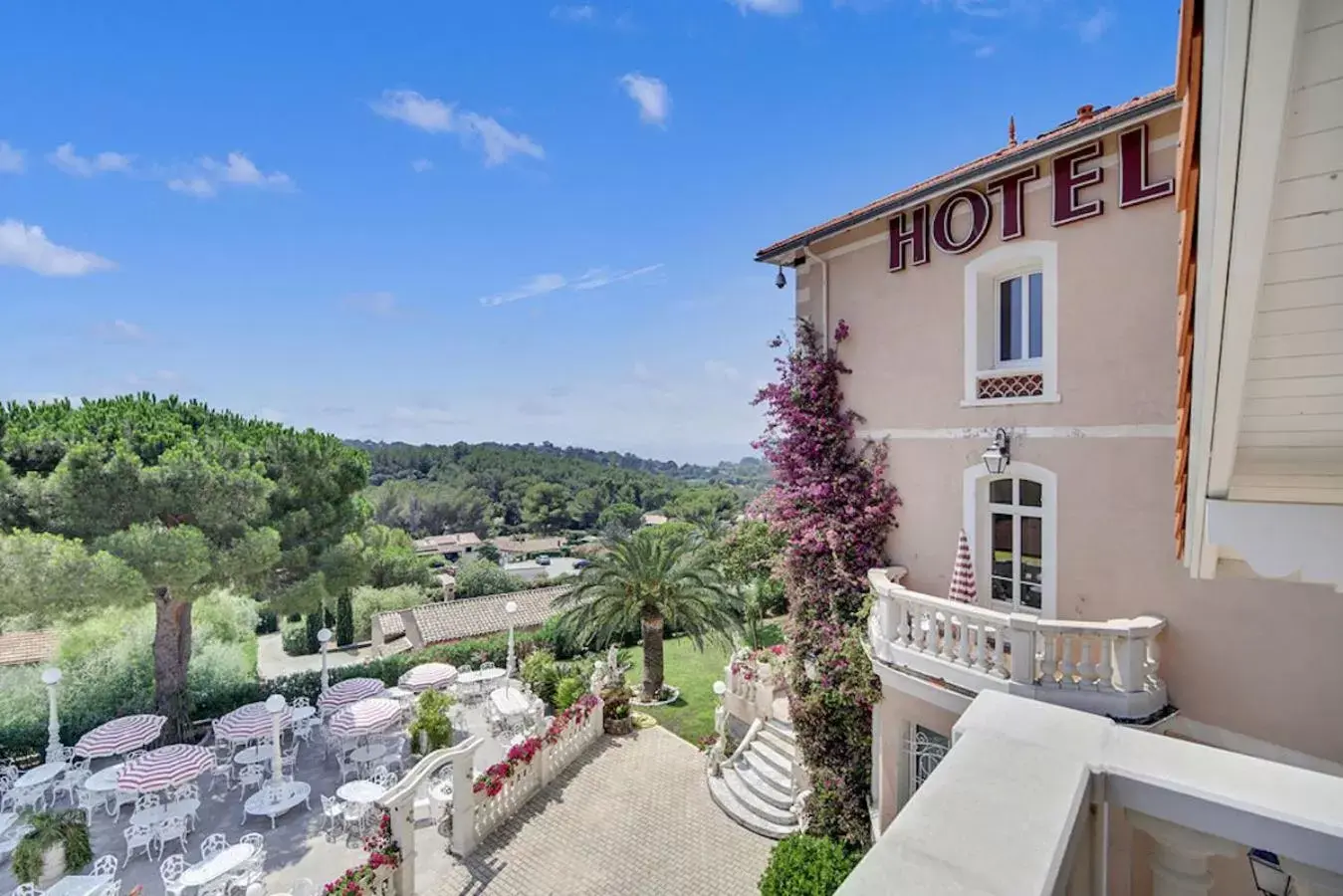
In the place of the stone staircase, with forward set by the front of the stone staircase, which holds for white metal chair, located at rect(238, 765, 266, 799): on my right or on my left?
on my right

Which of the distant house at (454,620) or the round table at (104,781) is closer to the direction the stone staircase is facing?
the round table

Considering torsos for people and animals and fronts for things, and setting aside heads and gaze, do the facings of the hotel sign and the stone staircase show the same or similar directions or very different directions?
same or similar directions

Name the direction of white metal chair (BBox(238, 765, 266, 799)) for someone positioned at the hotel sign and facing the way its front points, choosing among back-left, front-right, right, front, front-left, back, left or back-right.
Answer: front-right

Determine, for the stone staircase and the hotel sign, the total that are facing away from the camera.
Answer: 0

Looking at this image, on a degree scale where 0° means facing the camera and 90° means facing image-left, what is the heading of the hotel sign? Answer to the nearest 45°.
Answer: approximately 45°

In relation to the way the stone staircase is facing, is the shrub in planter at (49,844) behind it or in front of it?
in front

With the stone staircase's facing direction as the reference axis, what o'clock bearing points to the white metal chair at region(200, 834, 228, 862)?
The white metal chair is roughly at 1 o'clock from the stone staircase.

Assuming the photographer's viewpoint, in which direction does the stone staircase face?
facing the viewer and to the left of the viewer

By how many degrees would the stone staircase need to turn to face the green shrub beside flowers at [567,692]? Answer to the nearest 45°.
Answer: approximately 90° to its right

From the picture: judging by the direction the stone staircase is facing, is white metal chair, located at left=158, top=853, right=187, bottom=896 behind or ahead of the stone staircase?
ahead

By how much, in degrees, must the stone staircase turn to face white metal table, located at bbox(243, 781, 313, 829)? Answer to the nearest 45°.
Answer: approximately 45° to its right

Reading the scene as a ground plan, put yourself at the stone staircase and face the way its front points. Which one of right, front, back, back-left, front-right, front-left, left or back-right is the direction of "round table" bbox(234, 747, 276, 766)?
front-right
